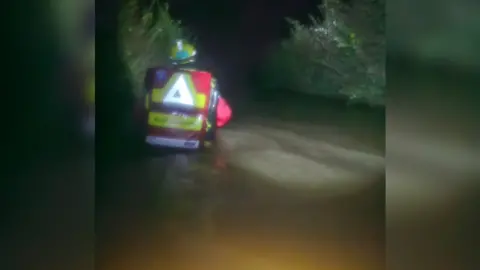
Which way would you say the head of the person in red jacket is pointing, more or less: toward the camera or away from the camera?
away from the camera

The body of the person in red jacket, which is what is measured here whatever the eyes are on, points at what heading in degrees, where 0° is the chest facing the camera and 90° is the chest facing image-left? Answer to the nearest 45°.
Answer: approximately 180°
